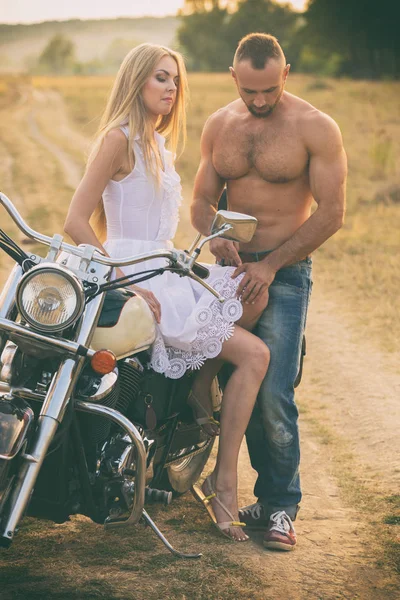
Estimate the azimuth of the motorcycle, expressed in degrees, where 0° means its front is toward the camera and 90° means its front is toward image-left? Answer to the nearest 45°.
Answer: approximately 45°

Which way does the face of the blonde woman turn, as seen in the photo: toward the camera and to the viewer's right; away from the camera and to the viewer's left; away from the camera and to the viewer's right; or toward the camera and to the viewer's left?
toward the camera and to the viewer's right
